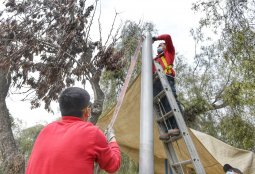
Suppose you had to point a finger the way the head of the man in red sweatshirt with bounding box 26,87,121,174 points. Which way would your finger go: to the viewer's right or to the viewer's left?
to the viewer's right

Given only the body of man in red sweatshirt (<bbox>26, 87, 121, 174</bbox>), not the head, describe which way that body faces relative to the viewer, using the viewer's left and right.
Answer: facing away from the viewer and to the right of the viewer

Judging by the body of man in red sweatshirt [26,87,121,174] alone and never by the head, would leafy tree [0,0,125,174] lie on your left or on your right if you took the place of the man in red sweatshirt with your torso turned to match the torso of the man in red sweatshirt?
on your left

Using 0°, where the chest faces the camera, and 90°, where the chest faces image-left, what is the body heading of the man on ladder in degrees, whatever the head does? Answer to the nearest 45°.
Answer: approximately 90°

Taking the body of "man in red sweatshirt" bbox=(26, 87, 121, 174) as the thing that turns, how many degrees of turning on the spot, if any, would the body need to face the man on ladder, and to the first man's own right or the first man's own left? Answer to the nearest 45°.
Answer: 0° — they already face them

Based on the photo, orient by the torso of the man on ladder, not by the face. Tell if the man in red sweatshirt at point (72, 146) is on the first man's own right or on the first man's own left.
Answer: on the first man's own left

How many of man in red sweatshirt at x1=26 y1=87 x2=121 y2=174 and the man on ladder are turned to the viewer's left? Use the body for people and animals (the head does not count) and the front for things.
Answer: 1

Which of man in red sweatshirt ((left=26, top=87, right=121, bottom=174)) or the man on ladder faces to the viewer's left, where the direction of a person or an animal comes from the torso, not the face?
the man on ladder
